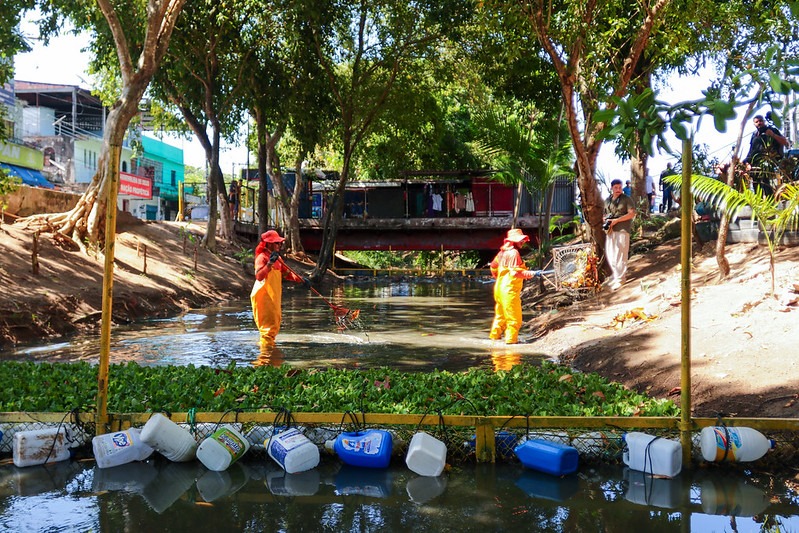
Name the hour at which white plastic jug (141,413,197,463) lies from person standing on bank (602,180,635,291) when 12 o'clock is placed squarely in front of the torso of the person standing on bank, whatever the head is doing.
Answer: The white plastic jug is roughly at 11 o'clock from the person standing on bank.

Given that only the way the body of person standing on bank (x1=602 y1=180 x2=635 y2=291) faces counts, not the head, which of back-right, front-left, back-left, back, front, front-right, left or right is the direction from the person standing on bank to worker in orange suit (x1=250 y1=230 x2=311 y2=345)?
front

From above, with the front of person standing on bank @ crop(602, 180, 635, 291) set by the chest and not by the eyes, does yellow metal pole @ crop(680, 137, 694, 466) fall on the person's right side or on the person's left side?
on the person's left side

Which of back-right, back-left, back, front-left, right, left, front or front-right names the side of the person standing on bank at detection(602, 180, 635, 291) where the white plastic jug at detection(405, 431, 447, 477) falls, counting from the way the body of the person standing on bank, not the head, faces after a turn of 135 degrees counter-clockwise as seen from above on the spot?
right

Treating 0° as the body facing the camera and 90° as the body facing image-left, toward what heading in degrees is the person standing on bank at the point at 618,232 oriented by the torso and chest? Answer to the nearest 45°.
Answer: approximately 45°

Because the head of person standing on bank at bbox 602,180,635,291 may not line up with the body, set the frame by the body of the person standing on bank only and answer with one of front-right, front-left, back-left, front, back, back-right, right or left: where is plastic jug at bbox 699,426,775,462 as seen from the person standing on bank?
front-left

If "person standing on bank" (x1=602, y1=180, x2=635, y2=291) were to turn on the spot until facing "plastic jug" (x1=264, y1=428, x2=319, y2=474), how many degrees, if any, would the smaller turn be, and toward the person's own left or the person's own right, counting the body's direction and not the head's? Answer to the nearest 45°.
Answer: approximately 45° to the person's own left

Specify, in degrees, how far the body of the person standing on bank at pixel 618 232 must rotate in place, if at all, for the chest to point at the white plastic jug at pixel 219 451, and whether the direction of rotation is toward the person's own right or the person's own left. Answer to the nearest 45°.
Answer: approximately 45° to the person's own left

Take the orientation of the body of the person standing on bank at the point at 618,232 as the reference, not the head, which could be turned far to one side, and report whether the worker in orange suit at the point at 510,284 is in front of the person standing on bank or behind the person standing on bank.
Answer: in front

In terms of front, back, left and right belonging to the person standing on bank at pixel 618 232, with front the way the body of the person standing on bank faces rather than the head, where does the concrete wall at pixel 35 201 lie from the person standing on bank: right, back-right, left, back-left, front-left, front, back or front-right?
front-right

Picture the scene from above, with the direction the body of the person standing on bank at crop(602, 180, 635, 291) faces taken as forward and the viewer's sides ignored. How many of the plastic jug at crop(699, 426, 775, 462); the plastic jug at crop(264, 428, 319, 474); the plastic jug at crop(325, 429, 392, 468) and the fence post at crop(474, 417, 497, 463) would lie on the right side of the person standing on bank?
0

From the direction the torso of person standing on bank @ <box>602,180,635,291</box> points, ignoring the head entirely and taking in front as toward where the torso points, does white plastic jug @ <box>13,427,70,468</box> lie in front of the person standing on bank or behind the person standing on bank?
in front

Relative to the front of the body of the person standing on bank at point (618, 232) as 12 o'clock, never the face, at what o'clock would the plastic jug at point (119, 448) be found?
The plastic jug is roughly at 11 o'clock from the person standing on bank.

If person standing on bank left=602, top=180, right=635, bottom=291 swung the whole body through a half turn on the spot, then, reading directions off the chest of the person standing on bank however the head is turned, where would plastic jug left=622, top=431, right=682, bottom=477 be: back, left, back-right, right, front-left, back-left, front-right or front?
back-right

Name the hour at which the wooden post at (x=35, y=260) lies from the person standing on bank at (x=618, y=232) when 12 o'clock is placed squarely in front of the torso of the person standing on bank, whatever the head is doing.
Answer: The wooden post is roughly at 1 o'clock from the person standing on bank.
